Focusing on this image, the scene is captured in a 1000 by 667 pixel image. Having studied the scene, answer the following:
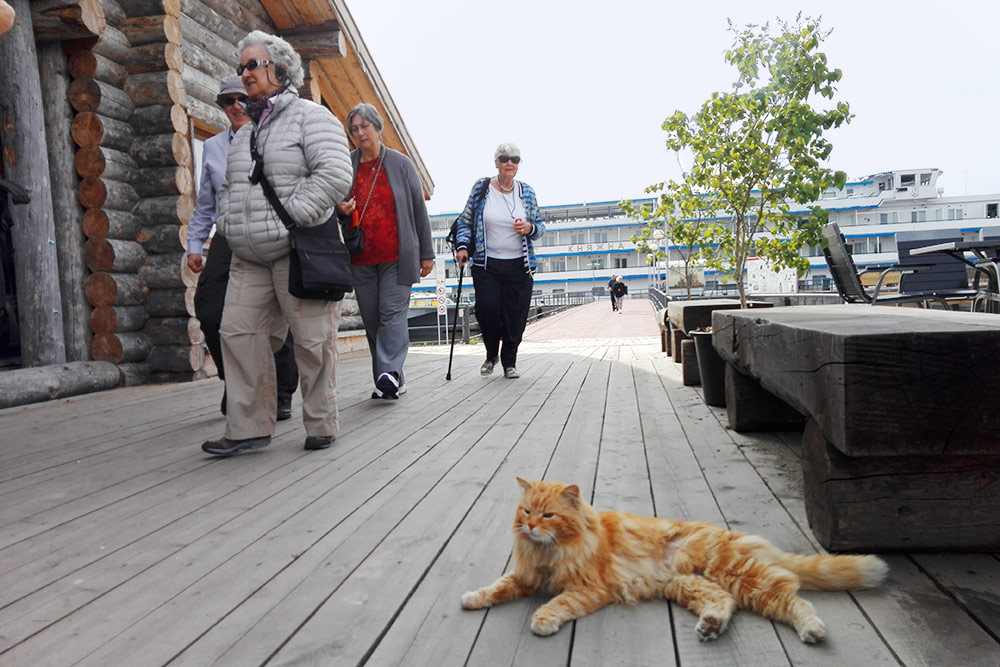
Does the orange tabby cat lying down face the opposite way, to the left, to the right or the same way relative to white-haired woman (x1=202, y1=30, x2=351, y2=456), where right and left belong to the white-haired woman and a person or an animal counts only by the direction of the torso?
to the right

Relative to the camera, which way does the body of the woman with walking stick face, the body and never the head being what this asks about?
toward the camera

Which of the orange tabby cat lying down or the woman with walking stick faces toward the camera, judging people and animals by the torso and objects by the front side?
the woman with walking stick

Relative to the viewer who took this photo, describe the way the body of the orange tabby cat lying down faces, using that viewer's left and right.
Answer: facing to the left of the viewer

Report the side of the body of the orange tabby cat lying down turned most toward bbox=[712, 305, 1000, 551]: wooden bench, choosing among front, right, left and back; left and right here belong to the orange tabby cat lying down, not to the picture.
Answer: back

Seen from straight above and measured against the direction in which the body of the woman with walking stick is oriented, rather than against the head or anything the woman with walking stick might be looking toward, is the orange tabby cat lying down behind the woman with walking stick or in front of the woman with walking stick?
in front

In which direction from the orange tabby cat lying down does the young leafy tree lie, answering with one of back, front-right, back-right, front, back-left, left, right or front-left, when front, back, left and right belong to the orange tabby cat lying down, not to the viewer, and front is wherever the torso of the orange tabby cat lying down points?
right

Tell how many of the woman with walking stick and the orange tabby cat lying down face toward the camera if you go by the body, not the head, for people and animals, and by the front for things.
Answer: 1

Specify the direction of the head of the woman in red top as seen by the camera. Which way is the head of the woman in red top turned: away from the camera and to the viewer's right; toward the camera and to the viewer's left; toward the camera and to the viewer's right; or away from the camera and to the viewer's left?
toward the camera and to the viewer's left

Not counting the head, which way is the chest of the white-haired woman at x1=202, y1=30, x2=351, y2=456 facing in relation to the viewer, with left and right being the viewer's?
facing the viewer and to the left of the viewer

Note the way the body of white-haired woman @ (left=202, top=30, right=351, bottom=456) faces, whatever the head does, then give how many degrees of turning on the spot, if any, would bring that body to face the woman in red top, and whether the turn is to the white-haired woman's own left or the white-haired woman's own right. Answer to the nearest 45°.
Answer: approximately 180°

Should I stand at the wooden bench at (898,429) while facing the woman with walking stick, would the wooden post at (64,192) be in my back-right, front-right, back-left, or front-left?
front-left

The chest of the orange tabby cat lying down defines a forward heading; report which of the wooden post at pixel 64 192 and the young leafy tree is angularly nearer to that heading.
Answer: the wooden post

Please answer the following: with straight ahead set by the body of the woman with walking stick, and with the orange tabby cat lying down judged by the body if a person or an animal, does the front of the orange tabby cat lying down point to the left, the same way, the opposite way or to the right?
to the right
